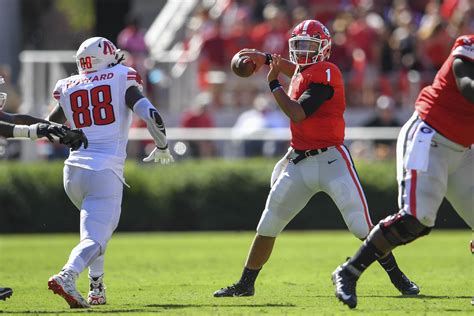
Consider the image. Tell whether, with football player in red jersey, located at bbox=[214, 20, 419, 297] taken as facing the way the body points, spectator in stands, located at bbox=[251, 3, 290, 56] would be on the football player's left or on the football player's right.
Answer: on the football player's right

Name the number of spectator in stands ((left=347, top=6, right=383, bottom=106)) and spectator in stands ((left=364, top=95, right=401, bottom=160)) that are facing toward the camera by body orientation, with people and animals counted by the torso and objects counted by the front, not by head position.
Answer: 2

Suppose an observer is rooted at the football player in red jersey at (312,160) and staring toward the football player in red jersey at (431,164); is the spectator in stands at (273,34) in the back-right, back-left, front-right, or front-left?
back-left

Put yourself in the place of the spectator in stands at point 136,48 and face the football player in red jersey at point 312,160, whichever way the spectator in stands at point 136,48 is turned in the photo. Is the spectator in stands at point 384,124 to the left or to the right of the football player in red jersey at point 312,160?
left

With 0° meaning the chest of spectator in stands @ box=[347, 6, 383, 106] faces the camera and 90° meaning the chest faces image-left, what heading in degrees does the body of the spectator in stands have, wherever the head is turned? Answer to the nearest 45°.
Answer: approximately 0°

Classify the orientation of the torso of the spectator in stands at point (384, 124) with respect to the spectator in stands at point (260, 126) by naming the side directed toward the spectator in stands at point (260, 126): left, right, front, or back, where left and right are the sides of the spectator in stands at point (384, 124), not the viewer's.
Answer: right

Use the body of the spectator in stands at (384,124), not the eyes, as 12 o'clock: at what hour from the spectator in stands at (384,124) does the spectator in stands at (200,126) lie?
the spectator in stands at (200,126) is roughly at 3 o'clock from the spectator in stands at (384,124).
